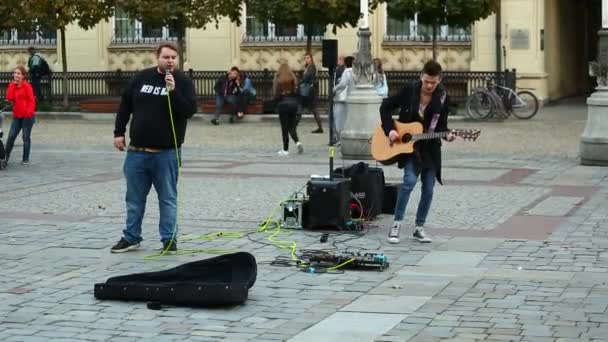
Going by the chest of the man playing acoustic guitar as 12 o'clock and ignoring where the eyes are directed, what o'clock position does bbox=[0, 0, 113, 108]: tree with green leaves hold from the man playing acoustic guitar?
The tree with green leaves is roughly at 5 o'clock from the man playing acoustic guitar.

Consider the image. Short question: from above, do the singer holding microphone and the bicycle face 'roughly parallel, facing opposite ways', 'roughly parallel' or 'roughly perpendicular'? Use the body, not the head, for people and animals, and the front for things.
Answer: roughly perpendicular

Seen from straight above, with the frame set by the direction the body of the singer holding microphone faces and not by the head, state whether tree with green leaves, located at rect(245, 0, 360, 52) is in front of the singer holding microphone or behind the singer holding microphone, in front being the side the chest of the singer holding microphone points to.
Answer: behind

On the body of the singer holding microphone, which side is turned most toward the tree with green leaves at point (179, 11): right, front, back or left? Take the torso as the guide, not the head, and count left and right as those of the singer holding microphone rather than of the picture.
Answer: back

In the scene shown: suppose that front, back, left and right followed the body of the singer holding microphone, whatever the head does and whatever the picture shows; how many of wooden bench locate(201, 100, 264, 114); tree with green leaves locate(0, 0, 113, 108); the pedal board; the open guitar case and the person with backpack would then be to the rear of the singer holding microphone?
3

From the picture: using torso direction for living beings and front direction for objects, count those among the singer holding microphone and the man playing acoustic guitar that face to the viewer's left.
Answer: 0
